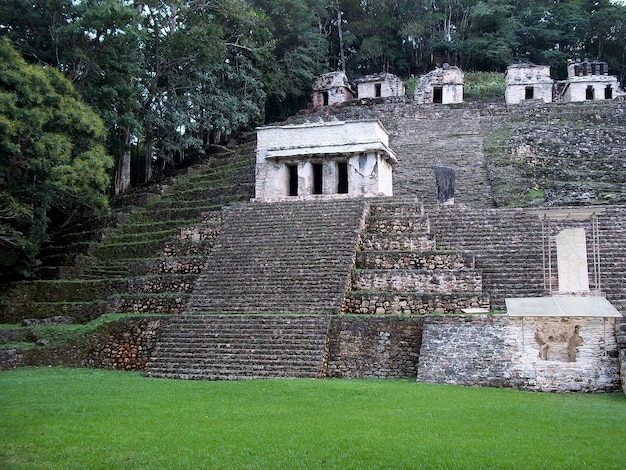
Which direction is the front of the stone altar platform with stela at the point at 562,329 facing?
toward the camera

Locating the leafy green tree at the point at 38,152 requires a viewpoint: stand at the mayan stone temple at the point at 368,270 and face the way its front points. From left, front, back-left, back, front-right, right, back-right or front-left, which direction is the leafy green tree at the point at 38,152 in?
right

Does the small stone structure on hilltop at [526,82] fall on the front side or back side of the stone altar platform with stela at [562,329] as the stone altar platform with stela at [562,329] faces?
on the back side

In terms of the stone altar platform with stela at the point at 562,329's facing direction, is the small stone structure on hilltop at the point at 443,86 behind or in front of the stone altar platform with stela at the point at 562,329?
behind

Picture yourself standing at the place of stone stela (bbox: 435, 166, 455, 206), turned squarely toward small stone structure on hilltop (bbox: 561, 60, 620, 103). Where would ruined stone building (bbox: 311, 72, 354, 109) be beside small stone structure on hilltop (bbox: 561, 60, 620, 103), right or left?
left

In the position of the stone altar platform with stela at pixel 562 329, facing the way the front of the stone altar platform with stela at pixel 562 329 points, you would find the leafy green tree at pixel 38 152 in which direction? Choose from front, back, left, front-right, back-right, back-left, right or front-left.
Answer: right

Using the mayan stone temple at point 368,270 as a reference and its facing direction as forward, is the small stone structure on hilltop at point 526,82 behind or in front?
behind

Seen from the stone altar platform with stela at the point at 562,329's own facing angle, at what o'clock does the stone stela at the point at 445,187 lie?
the stone stela at the point at 445,187 is roughly at 5 o'clock from the stone altar platform with stela at the point at 562,329.
